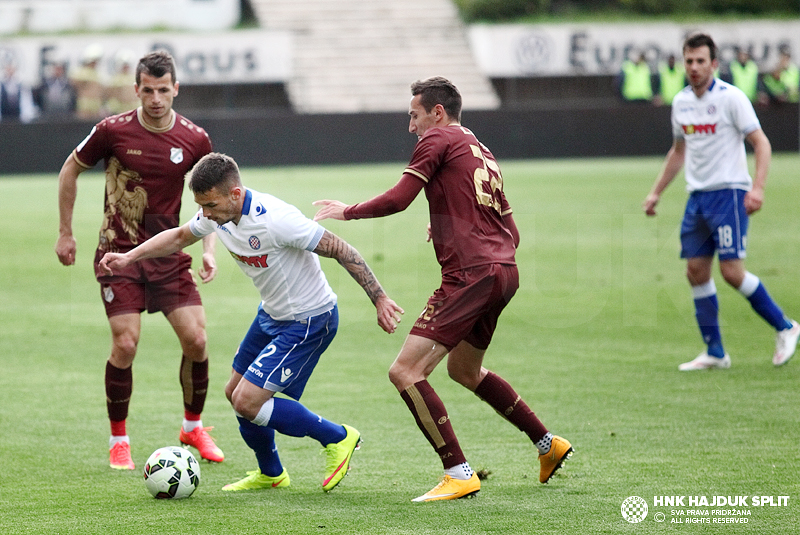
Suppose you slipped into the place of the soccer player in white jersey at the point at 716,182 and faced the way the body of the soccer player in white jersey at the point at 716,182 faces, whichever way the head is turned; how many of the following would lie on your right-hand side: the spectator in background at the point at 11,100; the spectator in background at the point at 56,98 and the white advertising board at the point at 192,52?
3

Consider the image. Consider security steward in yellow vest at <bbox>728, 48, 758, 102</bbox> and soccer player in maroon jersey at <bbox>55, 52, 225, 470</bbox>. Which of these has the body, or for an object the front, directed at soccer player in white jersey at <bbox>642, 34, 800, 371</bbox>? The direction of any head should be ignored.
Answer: the security steward in yellow vest

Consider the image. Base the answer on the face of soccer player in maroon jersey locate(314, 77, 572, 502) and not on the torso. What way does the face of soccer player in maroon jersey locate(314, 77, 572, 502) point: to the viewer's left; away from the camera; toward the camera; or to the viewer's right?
to the viewer's left

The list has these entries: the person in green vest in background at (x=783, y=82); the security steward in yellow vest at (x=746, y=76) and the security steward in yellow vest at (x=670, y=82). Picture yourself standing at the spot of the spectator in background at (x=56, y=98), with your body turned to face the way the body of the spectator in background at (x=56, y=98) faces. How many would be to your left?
3

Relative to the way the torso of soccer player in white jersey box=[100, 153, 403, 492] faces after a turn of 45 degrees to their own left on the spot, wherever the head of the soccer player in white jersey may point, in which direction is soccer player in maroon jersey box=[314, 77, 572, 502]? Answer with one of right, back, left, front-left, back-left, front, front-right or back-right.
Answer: left

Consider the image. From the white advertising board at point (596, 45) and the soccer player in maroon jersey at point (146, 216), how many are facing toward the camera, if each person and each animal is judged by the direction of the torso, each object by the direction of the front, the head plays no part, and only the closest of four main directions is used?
2

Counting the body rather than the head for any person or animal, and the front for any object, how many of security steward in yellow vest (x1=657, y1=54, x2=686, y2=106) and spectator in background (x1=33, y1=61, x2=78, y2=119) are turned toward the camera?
2

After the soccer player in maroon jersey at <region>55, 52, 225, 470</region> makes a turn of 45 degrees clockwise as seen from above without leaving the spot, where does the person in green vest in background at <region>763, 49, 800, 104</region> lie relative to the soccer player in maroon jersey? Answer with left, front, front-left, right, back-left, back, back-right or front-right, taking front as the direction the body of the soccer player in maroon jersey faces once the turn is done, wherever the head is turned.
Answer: back
